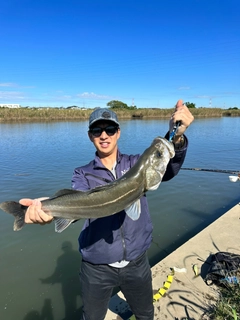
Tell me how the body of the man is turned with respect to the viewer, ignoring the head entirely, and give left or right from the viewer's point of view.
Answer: facing the viewer

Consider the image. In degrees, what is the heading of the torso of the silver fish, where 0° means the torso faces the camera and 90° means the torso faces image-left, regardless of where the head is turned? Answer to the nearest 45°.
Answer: approximately 270°
